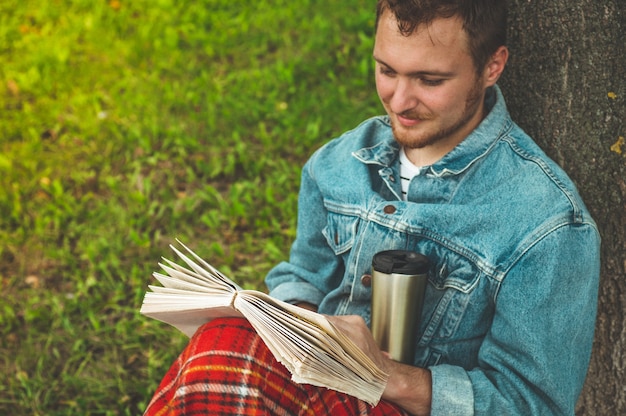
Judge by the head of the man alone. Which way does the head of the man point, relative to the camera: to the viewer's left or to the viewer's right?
to the viewer's left

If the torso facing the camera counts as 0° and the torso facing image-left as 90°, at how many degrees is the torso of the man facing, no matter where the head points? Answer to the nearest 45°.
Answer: approximately 45°
